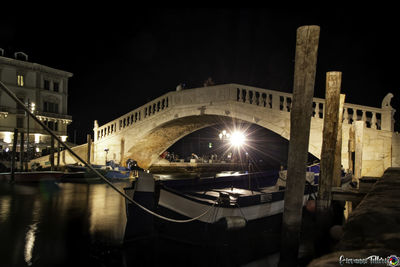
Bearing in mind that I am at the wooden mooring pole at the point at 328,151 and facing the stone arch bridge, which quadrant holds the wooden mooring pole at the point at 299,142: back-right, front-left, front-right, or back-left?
back-left
